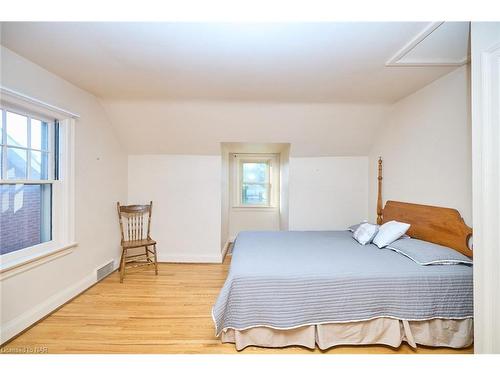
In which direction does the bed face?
to the viewer's left

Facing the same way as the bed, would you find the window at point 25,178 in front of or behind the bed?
in front

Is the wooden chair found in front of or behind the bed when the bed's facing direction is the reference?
in front

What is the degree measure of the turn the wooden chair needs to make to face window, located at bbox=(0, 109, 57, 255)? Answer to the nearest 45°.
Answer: approximately 90° to its right

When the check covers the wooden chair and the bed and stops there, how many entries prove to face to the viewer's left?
1

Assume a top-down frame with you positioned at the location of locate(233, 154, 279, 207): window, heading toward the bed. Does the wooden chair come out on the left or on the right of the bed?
right

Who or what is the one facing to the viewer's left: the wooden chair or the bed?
the bed

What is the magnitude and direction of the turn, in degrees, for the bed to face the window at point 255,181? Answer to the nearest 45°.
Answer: approximately 45° to its right

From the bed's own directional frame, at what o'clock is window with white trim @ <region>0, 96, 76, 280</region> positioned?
The window with white trim is roughly at 12 o'clock from the bed.

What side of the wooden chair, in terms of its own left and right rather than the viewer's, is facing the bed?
front

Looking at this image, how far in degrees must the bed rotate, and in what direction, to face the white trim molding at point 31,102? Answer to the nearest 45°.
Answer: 0° — it already faces it

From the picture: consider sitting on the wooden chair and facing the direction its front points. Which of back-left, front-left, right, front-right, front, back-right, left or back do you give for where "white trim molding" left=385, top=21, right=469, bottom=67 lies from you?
front

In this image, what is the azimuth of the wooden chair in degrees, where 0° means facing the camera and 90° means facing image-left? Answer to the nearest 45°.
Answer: approximately 315°
